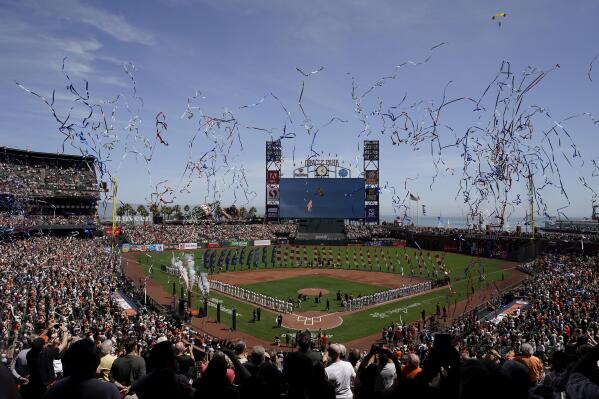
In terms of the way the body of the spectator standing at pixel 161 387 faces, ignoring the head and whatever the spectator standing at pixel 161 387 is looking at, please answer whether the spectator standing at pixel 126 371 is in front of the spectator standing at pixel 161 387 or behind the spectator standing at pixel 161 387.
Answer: in front

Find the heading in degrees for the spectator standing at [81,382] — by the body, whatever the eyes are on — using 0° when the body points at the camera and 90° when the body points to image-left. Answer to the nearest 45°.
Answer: approximately 180°

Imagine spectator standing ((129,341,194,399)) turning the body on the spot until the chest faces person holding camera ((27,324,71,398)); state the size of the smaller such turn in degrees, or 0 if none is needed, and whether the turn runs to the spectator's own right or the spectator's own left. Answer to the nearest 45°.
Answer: approximately 45° to the spectator's own left

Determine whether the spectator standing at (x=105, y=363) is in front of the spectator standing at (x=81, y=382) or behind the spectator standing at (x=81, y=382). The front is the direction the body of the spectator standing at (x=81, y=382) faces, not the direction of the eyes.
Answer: in front

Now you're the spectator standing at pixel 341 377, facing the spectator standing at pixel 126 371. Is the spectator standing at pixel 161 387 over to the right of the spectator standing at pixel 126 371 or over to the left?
left

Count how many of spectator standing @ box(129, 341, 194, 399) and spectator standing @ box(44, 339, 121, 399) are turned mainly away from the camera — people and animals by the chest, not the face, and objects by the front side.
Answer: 2

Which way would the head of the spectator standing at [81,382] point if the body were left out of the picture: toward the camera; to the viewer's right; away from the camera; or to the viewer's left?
away from the camera

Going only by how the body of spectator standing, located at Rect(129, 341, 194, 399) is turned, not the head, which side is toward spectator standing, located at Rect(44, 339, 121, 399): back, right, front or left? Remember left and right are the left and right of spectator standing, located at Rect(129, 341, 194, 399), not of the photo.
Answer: left

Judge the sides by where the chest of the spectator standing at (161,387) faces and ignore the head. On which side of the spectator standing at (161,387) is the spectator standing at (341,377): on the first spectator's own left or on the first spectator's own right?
on the first spectator's own right

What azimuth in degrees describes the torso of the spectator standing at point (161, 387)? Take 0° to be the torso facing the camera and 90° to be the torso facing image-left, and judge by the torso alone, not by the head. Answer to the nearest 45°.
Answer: approximately 180°

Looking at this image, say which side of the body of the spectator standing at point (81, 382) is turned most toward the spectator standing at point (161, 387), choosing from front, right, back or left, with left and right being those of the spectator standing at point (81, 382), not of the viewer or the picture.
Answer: right

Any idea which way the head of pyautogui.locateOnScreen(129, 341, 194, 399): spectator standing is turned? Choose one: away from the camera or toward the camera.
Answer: away from the camera

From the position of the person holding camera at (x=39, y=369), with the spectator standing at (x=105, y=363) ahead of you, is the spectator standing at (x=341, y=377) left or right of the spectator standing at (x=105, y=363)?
right
